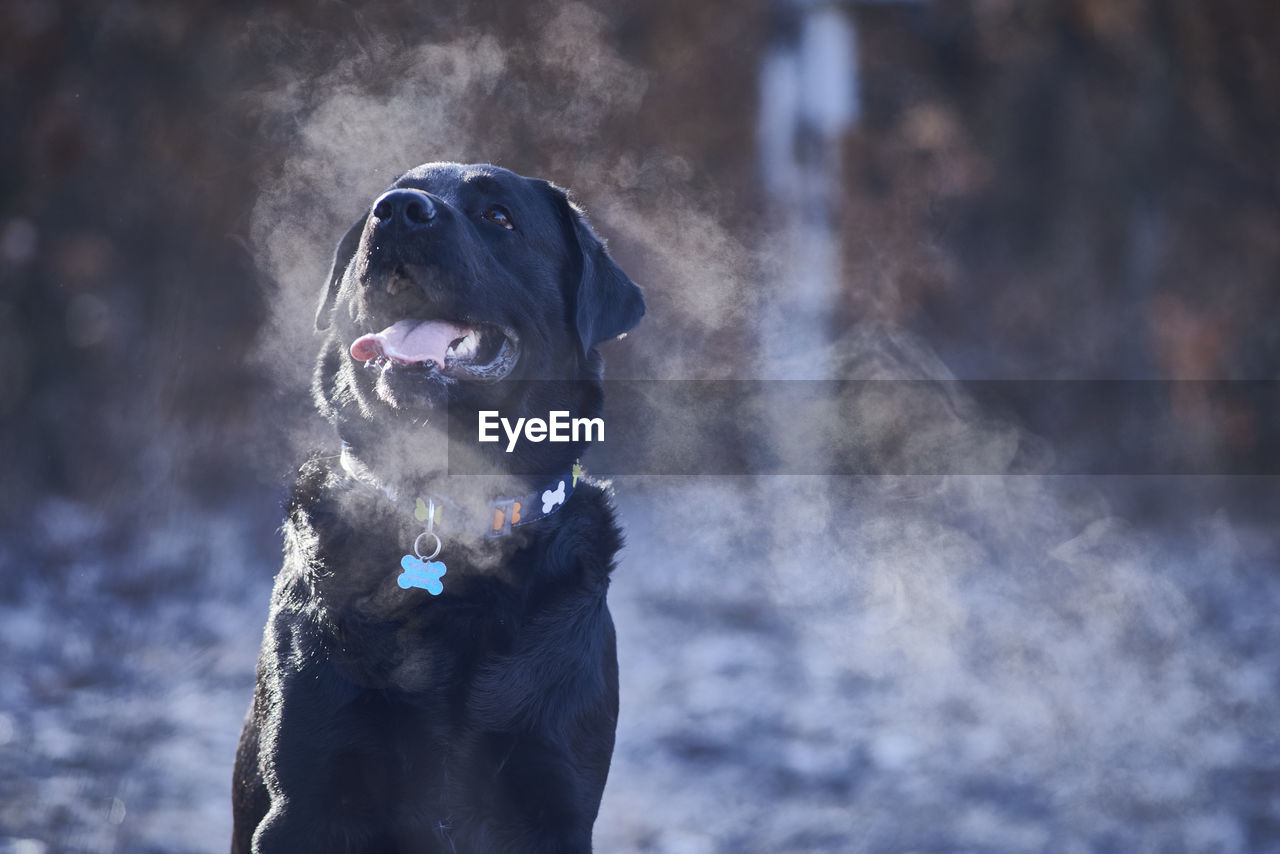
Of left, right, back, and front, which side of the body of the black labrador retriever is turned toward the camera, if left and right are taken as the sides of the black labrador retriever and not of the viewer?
front
